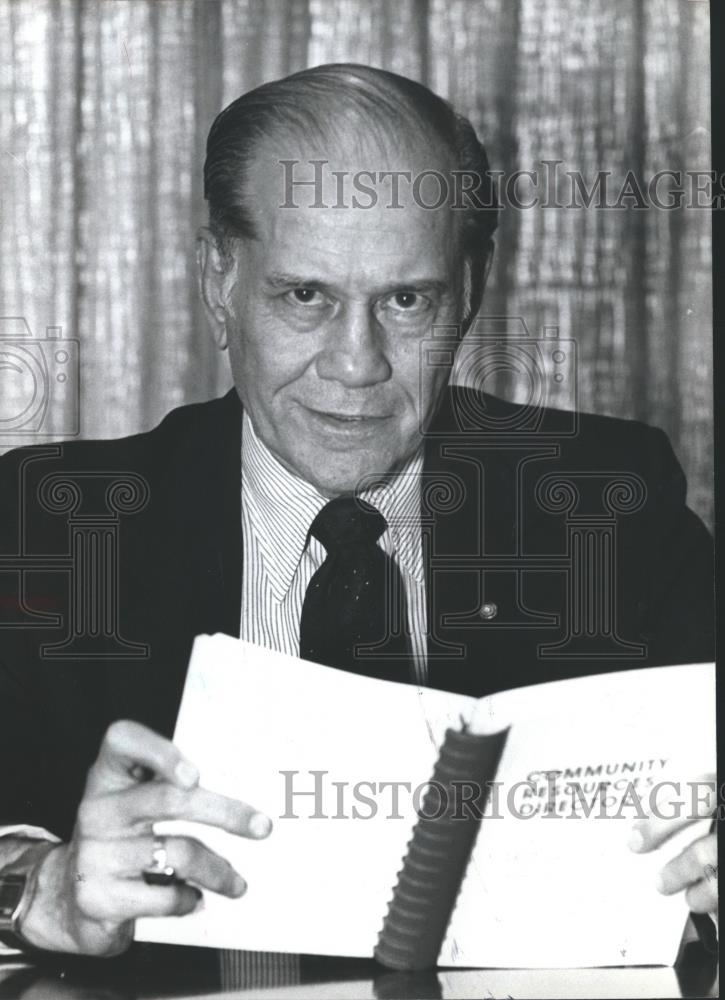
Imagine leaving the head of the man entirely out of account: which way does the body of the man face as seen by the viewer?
toward the camera
